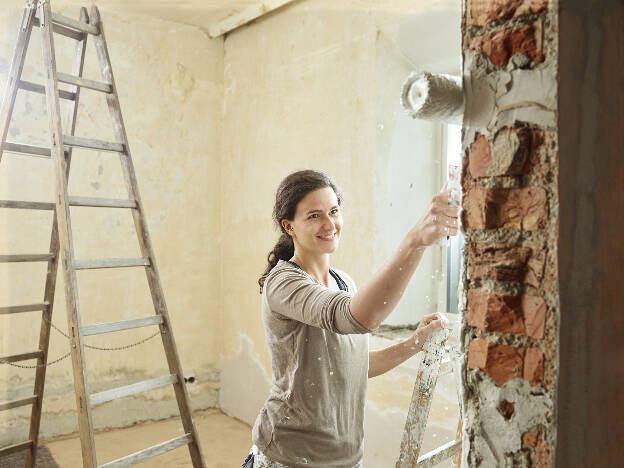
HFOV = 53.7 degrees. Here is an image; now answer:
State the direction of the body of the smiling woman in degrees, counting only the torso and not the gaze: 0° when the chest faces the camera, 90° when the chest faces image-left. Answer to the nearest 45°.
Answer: approximately 315°

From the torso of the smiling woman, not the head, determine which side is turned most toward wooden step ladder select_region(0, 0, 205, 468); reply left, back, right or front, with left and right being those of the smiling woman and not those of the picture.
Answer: back
